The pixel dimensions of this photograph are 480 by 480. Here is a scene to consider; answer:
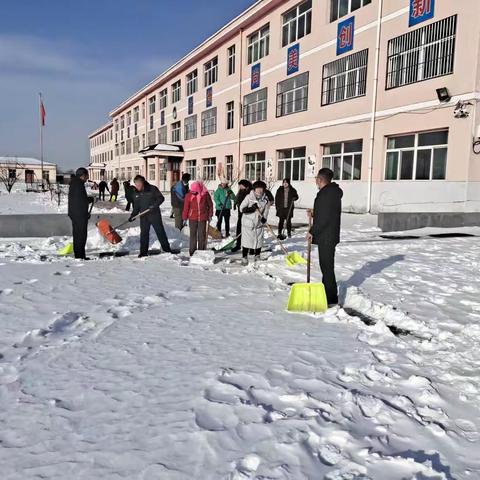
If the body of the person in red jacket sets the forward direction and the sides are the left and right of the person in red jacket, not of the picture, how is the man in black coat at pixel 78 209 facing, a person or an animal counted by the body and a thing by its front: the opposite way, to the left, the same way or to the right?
to the left

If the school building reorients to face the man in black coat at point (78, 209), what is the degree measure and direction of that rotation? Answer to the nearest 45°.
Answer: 0° — it already faces them

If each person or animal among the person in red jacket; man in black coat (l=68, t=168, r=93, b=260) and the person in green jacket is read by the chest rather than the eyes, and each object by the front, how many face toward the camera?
2

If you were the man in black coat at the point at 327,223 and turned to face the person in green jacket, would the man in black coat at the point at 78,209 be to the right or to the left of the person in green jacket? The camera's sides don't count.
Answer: left

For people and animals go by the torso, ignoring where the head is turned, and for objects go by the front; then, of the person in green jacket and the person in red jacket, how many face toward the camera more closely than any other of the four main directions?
2

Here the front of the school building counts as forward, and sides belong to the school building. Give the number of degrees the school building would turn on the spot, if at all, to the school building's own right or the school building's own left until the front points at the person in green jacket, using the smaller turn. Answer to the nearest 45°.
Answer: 0° — it already faces them

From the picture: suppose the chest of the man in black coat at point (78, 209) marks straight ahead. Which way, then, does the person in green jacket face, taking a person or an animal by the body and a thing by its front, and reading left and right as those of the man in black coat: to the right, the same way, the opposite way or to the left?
to the right

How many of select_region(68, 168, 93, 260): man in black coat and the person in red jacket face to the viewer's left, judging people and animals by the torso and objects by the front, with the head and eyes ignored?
0

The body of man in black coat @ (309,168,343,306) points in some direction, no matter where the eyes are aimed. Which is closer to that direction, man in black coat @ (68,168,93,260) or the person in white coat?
the man in black coat

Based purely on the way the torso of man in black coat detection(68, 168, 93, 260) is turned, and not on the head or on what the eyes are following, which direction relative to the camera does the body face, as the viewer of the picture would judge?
to the viewer's right

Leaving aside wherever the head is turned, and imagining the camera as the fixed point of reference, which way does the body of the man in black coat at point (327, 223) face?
to the viewer's left
